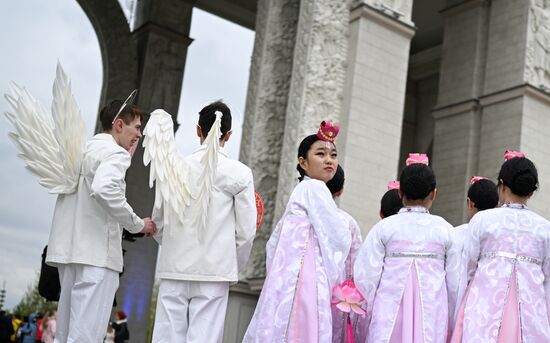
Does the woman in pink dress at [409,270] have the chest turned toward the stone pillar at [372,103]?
yes

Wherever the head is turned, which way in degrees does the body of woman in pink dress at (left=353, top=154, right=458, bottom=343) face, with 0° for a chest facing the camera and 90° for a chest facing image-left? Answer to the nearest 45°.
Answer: approximately 180°

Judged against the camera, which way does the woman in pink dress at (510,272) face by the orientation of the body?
away from the camera

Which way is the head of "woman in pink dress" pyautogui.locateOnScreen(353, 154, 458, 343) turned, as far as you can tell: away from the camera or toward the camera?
away from the camera

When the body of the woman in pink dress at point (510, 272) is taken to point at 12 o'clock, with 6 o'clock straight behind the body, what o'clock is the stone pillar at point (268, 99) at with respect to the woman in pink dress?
The stone pillar is roughly at 11 o'clock from the woman in pink dress.

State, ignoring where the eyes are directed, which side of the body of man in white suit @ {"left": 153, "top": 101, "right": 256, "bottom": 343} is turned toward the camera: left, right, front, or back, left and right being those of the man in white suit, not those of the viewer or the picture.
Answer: back
